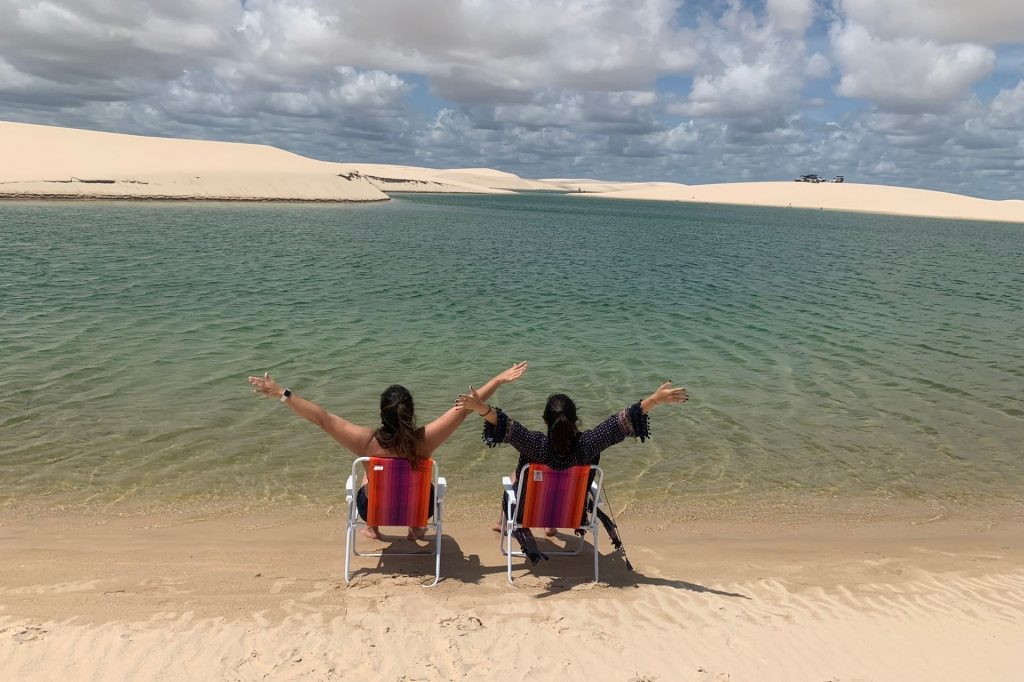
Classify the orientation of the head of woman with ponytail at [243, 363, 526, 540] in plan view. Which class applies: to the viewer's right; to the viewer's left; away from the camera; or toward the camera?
away from the camera

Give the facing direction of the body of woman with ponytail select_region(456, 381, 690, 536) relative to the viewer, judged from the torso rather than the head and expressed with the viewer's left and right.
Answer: facing away from the viewer

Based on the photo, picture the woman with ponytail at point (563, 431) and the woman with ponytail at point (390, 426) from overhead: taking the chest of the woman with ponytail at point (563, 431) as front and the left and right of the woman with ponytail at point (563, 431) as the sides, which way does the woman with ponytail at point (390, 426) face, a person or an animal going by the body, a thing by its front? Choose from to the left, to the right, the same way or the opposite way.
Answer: the same way

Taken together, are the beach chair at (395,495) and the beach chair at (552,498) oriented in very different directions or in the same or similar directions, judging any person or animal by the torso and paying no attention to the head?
same or similar directions

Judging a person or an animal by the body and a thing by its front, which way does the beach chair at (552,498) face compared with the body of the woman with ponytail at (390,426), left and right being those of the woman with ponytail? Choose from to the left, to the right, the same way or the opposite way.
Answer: the same way

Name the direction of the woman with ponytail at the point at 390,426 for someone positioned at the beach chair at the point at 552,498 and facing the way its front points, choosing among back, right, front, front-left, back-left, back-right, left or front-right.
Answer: left

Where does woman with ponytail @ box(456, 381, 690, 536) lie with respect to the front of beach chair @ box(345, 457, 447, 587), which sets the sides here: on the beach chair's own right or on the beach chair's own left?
on the beach chair's own right

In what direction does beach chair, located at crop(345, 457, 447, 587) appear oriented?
away from the camera

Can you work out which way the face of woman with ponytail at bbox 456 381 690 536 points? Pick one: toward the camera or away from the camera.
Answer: away from the camera

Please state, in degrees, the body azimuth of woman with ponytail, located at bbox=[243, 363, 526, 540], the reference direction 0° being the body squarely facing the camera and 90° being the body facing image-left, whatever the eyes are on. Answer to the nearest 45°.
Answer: approximately 180°

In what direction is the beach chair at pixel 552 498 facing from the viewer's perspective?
away from the camera

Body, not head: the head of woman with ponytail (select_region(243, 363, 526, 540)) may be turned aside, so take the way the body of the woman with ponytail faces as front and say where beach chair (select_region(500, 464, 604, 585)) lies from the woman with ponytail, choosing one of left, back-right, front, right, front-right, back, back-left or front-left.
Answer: right

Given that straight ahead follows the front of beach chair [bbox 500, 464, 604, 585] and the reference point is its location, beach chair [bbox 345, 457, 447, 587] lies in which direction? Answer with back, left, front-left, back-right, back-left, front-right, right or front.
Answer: left
